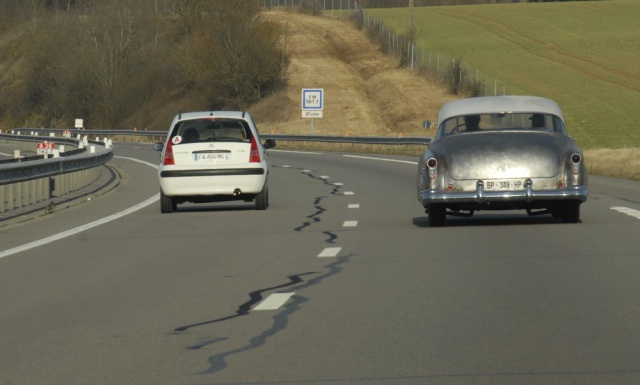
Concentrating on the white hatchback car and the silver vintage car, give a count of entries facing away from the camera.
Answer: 2

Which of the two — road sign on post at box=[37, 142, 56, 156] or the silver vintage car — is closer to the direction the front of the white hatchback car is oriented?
the road sign on post

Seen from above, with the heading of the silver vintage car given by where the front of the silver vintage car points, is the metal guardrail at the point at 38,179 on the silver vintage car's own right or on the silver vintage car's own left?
on the silver vintage car's own left

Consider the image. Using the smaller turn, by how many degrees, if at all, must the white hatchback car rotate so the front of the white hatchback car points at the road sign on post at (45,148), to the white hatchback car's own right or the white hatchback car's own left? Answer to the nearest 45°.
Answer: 0° — it already faces it

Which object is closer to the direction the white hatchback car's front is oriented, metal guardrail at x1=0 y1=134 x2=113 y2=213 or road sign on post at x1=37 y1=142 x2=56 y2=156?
the road sign on post

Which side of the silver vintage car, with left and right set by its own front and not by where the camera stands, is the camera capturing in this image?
back

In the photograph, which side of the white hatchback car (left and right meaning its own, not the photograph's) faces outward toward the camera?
back
